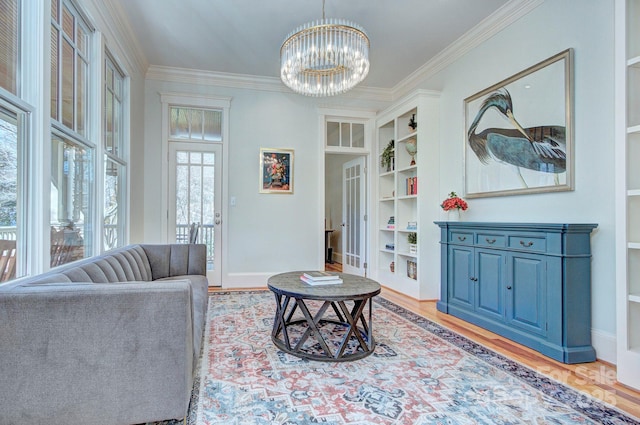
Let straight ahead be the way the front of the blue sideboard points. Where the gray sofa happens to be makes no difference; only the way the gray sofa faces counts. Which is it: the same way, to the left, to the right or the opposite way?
the opposite way

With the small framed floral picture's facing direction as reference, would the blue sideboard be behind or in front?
in front

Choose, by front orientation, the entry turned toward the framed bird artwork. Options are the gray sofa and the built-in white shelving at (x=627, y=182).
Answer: the gray sofa

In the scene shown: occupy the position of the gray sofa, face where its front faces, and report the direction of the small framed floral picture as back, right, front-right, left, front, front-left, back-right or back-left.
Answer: front-left

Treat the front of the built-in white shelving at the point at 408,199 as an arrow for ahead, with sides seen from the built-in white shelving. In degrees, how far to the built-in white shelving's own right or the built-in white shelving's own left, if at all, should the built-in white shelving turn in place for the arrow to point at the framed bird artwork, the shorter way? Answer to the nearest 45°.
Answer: approximately 90° to the built-in white shelving's own left

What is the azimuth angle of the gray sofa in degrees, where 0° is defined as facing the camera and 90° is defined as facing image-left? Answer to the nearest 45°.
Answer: approximately 270°

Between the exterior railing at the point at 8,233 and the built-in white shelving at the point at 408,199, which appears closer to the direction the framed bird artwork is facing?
the exterior railing

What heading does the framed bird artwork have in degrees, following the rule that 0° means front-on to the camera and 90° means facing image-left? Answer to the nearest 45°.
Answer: approximately 45°

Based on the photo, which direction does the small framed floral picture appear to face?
toward the camera

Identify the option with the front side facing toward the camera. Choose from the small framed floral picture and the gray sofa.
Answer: the small framed floral picture

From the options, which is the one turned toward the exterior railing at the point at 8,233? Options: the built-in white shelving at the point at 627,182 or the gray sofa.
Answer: the built-in white shelving

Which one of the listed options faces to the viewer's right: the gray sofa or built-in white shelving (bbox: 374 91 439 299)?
the gray sofa

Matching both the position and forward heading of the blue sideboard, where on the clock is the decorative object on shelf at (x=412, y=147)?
The decorative object on shelf is roughly at 3 o'clock from the blue sideboard.

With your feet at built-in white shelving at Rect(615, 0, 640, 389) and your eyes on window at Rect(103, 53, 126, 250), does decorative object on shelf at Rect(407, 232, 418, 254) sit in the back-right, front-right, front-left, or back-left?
front-right

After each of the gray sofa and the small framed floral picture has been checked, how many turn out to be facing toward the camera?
1

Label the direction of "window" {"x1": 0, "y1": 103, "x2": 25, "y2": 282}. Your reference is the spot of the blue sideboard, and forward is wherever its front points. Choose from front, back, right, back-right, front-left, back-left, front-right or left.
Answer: front

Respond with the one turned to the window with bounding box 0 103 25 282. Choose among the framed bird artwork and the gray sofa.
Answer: the framed bird artwork

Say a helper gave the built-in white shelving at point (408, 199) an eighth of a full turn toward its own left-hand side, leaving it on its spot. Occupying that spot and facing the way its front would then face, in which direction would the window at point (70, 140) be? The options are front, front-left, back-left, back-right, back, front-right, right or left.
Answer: front-right

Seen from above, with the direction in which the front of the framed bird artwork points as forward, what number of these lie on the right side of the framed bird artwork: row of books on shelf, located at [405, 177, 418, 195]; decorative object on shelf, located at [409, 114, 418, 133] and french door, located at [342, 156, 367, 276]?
3

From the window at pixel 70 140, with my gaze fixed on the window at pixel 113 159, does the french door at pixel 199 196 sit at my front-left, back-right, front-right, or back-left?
front-right

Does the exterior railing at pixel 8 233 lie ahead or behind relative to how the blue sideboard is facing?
ahead

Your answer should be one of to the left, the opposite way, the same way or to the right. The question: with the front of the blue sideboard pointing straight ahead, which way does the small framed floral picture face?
to the left
